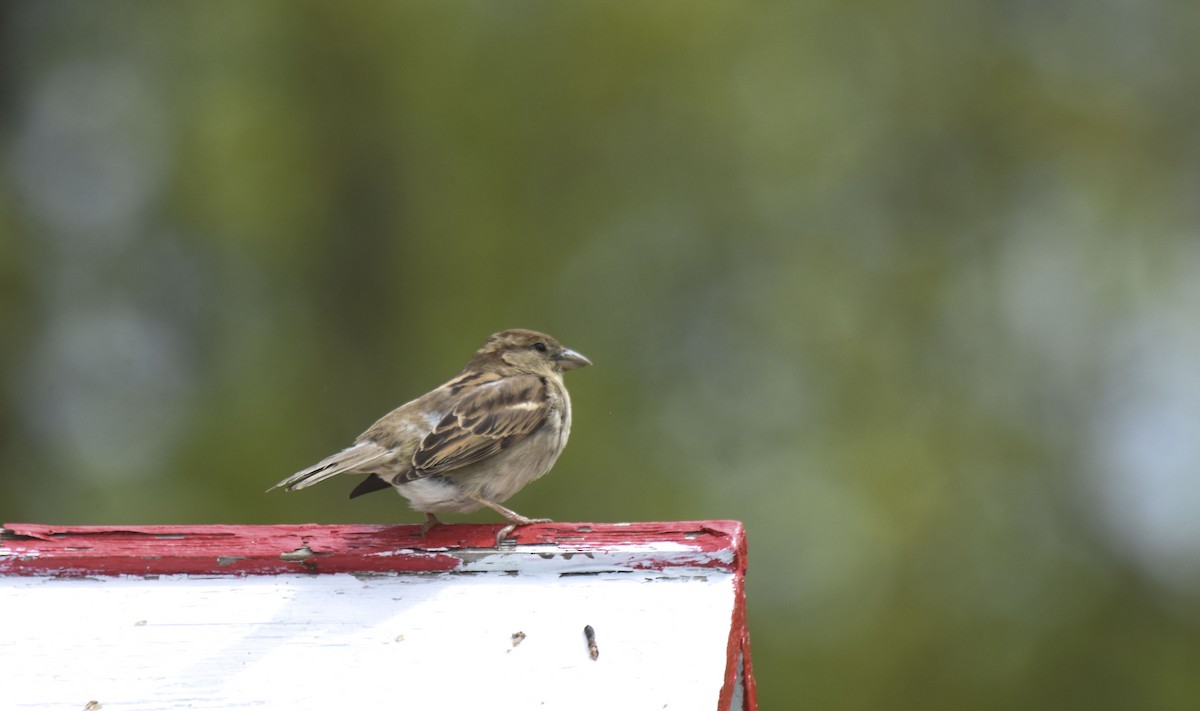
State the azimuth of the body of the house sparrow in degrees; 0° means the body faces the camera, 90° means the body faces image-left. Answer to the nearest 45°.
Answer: approximately 270°
